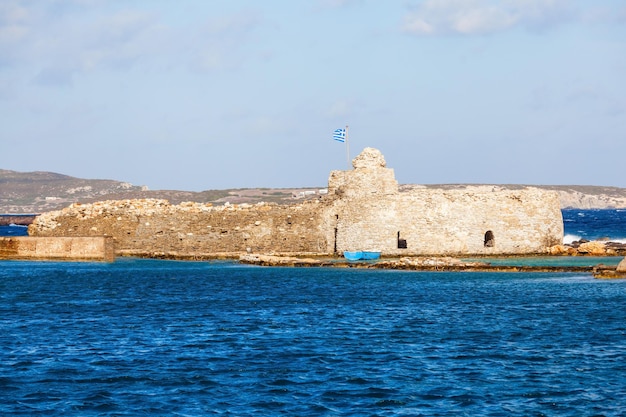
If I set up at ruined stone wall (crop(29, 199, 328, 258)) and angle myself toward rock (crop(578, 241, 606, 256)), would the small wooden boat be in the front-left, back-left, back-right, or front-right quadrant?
front-right
